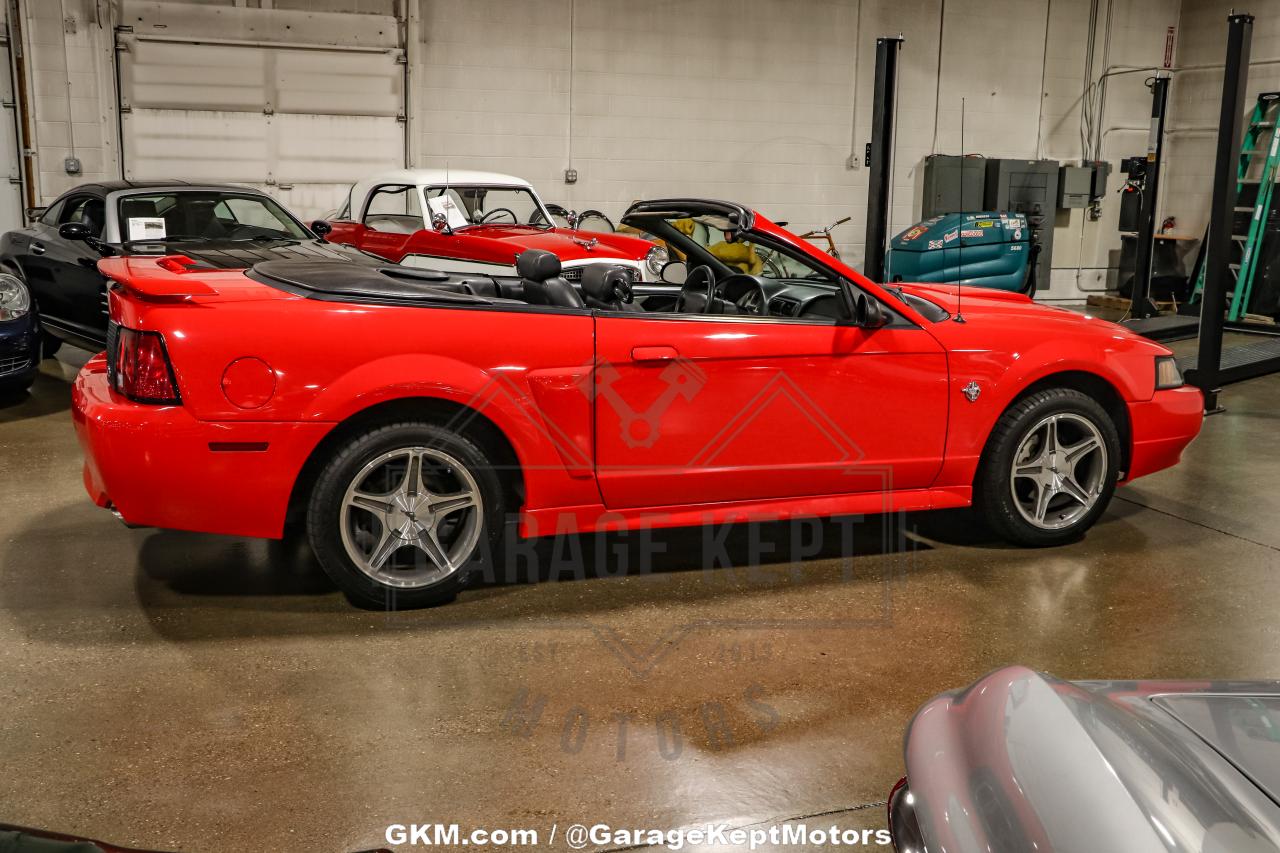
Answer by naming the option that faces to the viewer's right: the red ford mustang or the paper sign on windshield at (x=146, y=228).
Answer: the red ford mustang

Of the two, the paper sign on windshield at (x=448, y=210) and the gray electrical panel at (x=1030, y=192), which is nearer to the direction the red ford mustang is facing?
the gray electrical panel

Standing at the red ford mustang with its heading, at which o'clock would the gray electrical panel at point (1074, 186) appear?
The gray electrical panel is roughly at 10 o'clock from the red ford mustang.

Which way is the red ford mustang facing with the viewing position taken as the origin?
facing to the right of the viewer

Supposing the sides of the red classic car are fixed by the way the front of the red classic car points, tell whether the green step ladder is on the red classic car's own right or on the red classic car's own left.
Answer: on the red classic car's own left

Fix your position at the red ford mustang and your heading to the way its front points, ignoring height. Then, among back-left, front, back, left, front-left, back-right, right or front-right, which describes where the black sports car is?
back-left

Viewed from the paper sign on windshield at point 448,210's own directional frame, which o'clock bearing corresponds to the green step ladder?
The green step ladder is roughly at 10 o'clock from the paper sign on windshield.

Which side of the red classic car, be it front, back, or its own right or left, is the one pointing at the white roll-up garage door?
back

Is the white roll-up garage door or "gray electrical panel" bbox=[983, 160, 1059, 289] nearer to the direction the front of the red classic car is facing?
the gray electrical panel

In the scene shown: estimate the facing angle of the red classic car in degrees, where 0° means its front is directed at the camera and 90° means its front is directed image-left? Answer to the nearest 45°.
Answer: approximately 315°
